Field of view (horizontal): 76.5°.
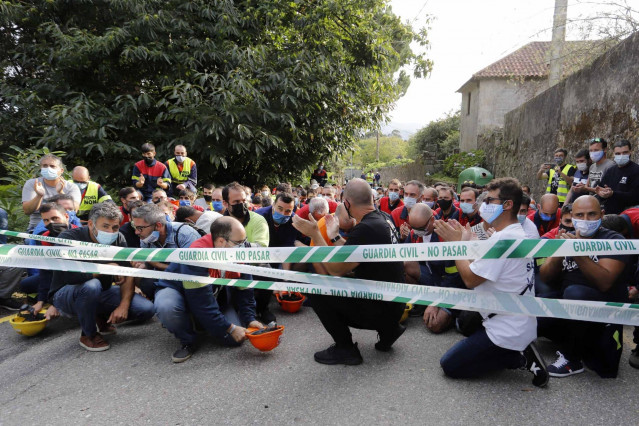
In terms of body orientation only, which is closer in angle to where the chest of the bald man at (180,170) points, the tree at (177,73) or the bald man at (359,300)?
the bald man

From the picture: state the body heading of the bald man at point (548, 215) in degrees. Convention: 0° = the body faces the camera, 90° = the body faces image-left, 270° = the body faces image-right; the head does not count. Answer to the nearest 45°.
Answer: approximately 45°

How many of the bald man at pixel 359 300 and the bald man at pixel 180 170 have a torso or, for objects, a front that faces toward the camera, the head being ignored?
1

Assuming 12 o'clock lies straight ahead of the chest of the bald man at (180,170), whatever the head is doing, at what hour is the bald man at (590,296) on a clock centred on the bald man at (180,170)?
the bald man at (590,296) is roughly at 11 o'clock from the bald man at (180,170).

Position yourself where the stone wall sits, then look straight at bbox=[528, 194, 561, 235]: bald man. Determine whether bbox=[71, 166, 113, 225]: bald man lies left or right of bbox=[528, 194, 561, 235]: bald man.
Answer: right

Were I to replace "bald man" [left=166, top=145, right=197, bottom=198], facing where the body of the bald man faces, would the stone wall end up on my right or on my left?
on my left
